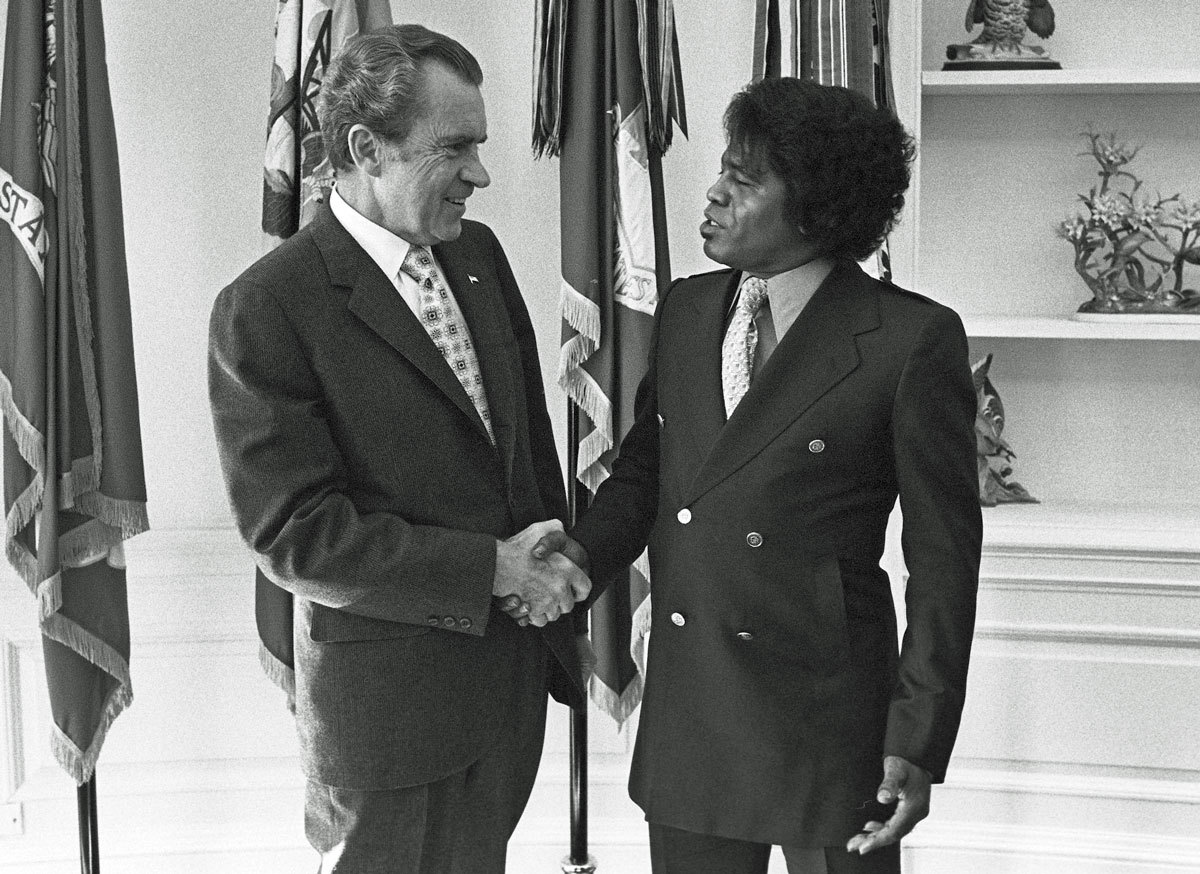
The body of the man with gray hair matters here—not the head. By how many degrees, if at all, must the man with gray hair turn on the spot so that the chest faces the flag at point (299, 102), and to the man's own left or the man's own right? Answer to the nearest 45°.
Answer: approximately 135° to the man's own left

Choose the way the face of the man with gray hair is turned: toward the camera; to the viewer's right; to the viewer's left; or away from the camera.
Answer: to the viewer's right

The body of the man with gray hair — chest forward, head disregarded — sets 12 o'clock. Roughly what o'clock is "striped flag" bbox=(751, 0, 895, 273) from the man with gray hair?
The striped flag is roughly at 9 o'clock from the man with gray hair.

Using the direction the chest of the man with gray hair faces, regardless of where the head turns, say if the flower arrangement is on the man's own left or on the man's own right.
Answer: on the man's own left

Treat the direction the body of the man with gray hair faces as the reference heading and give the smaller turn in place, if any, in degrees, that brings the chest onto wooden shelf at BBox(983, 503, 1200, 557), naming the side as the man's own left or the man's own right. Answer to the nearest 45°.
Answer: approximately 90° to the man's own left

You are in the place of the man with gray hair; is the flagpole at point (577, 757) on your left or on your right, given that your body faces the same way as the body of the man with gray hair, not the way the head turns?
on your left

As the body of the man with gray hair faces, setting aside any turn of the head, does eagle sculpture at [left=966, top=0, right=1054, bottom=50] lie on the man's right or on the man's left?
on the man's left

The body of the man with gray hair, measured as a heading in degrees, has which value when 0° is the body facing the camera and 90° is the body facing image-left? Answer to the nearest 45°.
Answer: approximately 315°

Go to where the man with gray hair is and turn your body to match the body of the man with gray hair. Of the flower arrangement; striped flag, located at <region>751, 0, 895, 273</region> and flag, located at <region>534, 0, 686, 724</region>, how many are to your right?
0

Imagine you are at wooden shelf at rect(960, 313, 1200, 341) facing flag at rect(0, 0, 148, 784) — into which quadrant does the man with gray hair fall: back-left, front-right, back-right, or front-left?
front-left

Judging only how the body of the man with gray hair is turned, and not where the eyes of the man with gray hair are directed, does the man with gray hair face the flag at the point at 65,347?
no

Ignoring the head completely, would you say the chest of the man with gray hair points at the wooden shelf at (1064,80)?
no
